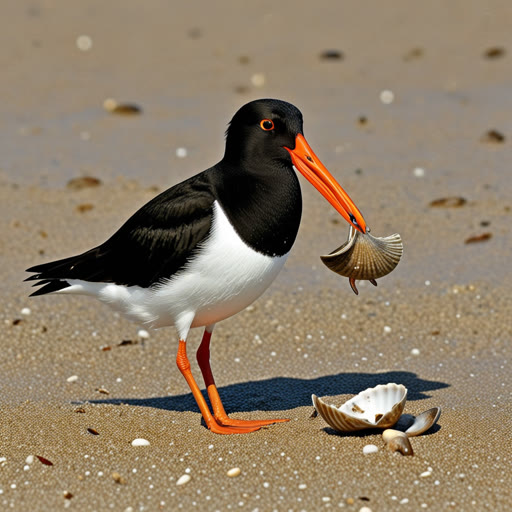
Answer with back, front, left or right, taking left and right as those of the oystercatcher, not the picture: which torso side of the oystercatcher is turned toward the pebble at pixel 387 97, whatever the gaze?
left

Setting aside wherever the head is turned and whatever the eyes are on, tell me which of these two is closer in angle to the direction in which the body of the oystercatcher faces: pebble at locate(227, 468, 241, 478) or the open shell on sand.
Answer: the open shell on sand

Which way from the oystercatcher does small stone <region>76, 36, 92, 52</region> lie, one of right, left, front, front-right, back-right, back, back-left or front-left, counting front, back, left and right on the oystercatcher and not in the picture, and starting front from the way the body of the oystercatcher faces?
left

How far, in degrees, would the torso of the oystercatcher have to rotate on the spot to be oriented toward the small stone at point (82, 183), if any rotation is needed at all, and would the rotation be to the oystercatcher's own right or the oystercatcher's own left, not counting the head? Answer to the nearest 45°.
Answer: approximately 90° to the oystercatcher's own left

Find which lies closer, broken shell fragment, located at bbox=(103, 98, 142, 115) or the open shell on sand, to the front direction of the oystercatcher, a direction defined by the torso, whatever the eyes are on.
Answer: the open shell on sand

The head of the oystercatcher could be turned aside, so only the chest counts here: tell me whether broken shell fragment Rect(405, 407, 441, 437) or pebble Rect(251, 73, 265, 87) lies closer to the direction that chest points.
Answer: the broken shell fragment

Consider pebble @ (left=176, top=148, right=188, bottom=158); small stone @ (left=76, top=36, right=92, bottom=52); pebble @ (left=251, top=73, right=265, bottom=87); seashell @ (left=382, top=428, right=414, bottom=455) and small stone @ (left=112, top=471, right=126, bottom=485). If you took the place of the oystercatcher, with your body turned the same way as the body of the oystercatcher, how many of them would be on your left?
3

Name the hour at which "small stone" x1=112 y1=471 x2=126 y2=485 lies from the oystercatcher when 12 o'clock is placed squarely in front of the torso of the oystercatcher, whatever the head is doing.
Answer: The small stone is roughly at 4 o'clock from the oystercatcher.

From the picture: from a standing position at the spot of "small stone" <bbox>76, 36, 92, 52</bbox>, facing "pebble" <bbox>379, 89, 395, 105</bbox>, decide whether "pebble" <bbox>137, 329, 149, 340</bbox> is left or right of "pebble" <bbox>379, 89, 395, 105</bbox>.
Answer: right

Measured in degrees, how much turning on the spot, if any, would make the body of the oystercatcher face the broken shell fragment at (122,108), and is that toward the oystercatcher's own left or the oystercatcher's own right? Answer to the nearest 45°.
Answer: approximately 90° to the oystercatcher's own left

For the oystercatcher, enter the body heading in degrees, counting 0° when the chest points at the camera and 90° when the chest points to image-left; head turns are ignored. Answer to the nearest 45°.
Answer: approximately 270°
